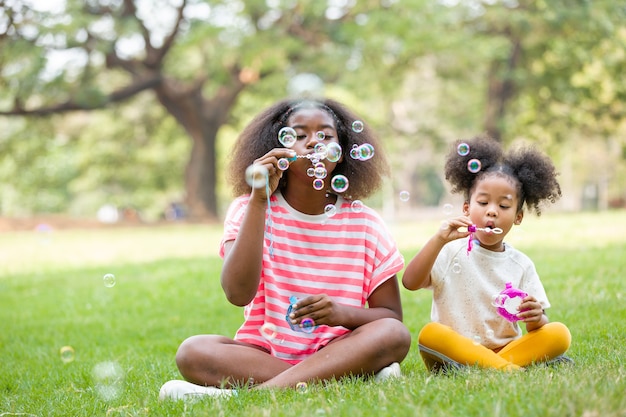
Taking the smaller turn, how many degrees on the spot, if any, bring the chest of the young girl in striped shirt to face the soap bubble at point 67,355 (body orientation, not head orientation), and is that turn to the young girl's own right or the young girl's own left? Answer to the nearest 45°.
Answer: approximately 135° to the young girl's own right

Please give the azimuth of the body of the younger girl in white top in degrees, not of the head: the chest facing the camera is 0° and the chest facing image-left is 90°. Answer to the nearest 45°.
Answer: approximately 0°

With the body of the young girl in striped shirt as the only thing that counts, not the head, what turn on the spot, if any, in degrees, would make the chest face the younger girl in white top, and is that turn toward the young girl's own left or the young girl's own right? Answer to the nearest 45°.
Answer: approximately 90° to the young girl's own left

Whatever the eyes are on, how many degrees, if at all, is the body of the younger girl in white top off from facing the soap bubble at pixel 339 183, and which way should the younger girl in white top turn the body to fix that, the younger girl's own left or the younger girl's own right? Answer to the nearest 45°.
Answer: approximately 90° to the younger girl's own right

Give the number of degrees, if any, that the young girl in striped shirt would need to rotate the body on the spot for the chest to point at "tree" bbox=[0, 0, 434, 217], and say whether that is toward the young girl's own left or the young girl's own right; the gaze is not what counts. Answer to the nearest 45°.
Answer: approximately 180°

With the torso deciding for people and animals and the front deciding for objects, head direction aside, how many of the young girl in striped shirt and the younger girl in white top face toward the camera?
2

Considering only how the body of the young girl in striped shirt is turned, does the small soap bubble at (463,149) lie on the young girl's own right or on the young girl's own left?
on the young girl's own left

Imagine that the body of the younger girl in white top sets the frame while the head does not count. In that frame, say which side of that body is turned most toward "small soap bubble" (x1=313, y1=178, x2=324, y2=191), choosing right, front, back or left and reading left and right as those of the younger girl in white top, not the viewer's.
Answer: right

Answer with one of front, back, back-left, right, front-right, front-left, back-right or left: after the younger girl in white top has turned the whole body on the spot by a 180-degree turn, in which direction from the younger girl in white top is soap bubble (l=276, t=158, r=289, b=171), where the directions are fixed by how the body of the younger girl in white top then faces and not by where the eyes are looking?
back-left
